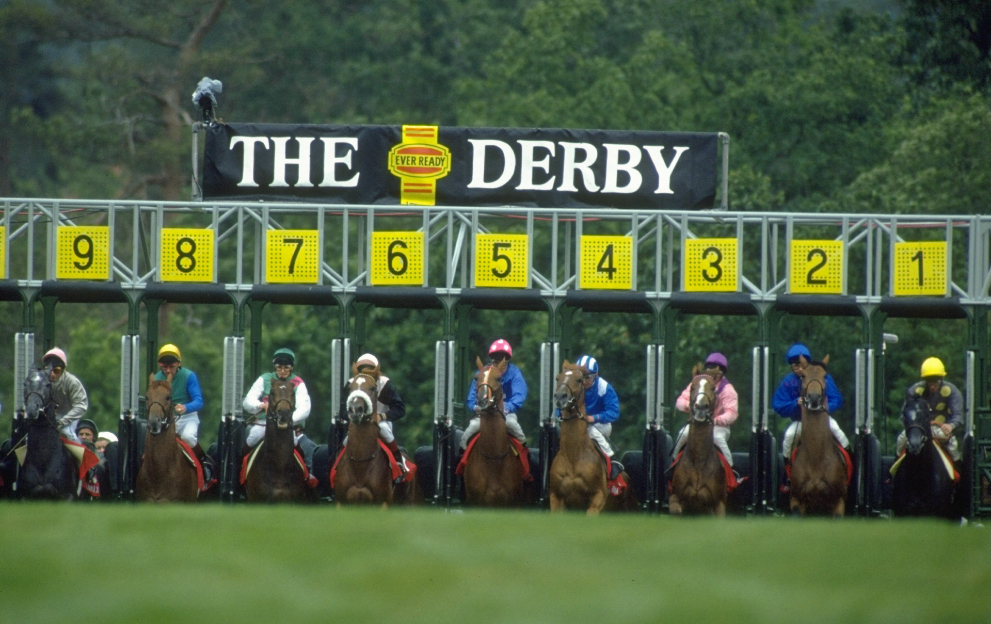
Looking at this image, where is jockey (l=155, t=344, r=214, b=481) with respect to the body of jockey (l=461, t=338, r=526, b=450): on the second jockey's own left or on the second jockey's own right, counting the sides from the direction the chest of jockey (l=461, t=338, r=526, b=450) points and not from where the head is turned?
on the second jockey's own right

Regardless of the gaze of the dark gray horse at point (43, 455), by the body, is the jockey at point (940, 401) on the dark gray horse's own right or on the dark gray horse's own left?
on the dark gray horse's own left

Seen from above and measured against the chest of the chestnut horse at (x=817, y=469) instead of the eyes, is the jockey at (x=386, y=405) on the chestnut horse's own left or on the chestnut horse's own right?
on the chestnut horse's own right

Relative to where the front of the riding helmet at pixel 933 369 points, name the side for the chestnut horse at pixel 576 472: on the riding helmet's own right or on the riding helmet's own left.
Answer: on the riding helmet's own right

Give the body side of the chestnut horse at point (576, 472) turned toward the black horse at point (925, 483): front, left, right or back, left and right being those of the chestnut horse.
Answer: left

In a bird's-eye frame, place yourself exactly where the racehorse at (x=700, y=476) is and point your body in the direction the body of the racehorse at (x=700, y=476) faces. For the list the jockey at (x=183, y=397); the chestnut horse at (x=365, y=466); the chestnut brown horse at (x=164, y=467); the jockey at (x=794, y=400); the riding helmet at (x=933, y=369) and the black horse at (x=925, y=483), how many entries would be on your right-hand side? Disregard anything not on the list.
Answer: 3
